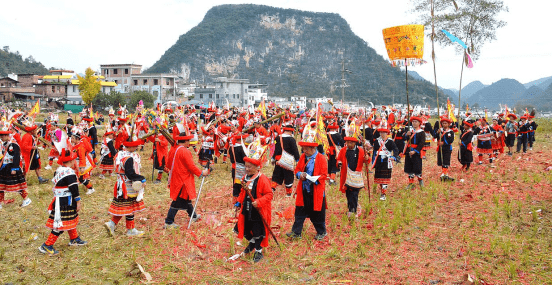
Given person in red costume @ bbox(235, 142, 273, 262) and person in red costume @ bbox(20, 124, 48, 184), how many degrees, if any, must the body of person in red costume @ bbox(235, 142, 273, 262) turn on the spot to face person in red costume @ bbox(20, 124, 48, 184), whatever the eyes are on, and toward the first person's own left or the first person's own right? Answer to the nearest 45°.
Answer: approximately 90° to the first person's own right

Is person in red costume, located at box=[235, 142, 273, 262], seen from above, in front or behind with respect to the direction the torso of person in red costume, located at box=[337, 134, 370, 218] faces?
in front

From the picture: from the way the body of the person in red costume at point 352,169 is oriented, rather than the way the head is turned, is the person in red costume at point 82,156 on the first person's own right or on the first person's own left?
on the first person's own right

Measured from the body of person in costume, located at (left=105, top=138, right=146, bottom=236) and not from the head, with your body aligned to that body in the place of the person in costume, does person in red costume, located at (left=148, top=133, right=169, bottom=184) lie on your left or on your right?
on your left

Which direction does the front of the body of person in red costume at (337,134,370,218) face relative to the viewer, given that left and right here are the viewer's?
facing the viewer

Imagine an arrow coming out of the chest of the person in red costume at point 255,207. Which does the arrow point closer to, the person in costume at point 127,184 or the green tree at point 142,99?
the person in costume
